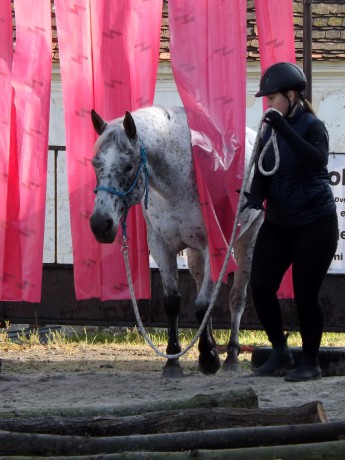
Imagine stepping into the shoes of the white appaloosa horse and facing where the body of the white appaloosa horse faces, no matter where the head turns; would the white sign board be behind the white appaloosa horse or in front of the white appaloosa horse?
behind

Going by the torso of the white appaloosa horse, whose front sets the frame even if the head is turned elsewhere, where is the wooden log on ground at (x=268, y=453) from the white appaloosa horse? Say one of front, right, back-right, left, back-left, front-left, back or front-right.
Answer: front-left

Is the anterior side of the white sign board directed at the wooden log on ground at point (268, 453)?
yes

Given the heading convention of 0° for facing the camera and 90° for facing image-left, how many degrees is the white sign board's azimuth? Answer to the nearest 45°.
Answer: approximately 0°

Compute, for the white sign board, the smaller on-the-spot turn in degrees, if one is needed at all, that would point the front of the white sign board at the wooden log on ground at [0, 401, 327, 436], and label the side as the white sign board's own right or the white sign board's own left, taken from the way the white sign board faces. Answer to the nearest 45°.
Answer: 0° — it already faces it

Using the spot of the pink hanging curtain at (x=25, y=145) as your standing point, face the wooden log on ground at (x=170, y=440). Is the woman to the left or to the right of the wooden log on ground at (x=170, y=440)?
left

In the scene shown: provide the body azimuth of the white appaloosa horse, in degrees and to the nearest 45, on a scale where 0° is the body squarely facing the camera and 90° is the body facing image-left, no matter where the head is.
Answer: approximately 45°

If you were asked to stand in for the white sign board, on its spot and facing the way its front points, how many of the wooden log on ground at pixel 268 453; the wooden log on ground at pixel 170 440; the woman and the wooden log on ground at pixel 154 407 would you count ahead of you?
4

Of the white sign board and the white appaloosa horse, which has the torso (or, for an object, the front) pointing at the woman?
the white sign board

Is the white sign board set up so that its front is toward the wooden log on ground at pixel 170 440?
yes

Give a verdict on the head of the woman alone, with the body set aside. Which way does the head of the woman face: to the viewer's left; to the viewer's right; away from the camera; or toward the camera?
to the viewer's left
